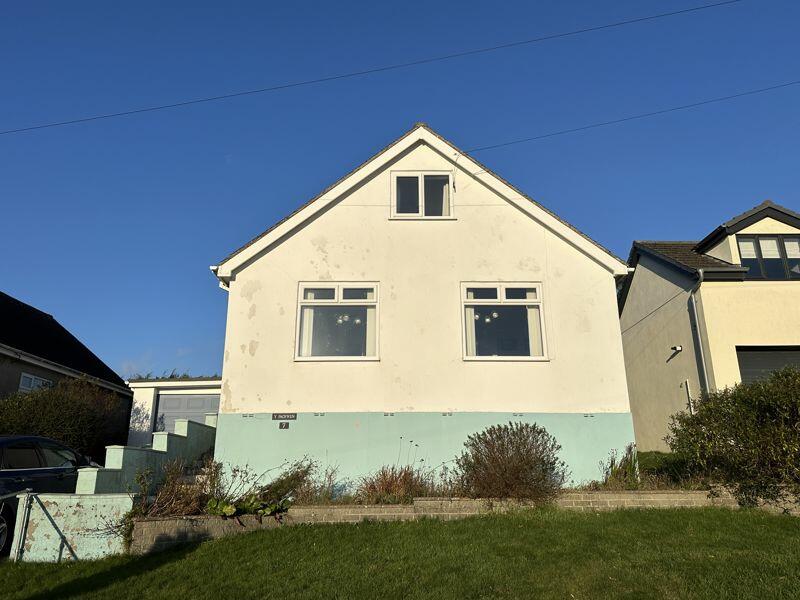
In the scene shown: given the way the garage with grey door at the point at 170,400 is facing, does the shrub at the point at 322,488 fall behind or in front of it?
in front

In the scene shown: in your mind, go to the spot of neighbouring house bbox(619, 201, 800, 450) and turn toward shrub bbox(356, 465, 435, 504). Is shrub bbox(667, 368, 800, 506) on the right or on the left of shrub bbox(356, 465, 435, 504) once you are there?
left

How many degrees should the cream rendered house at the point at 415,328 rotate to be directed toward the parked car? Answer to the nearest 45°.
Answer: approximately 90° to its right

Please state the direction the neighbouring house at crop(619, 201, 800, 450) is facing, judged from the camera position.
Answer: facing the viewer

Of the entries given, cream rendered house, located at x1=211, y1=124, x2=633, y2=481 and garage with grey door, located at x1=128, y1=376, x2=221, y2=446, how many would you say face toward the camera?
2

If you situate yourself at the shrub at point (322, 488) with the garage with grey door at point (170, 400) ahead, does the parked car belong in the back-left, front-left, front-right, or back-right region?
front-left

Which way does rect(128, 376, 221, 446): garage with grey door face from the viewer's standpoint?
toward the camera

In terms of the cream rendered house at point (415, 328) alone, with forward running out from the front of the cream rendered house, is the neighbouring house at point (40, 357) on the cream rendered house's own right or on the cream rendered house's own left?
on the cream rendered house's own right

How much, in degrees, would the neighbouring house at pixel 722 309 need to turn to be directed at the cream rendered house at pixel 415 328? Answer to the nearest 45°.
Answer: approximately 45° to its right

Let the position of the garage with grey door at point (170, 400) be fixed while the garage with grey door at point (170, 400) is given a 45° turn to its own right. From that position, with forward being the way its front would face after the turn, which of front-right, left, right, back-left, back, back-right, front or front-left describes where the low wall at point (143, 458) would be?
front-left

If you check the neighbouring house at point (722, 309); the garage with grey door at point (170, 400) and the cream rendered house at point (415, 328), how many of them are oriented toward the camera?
3

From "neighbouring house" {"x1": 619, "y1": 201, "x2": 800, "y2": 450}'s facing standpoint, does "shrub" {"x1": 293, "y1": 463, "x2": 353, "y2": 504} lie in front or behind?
in front

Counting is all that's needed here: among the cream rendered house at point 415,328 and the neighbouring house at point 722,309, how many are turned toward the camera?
2

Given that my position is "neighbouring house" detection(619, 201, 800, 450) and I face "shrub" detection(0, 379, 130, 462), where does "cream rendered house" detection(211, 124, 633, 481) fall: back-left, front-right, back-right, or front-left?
front-left

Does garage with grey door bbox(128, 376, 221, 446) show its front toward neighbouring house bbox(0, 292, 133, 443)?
no

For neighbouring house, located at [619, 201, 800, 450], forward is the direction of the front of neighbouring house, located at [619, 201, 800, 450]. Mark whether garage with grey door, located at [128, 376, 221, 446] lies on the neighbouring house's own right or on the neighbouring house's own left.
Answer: on the neighbouring house's own right

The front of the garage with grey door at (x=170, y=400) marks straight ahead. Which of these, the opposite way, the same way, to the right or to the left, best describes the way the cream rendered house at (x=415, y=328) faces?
the same way

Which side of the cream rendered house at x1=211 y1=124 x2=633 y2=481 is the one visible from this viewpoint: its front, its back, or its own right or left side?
front

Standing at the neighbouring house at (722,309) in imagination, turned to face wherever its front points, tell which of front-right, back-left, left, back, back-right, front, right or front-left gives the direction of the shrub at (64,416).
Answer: front-right

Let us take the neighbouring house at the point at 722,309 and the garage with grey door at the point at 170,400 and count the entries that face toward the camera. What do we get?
2
